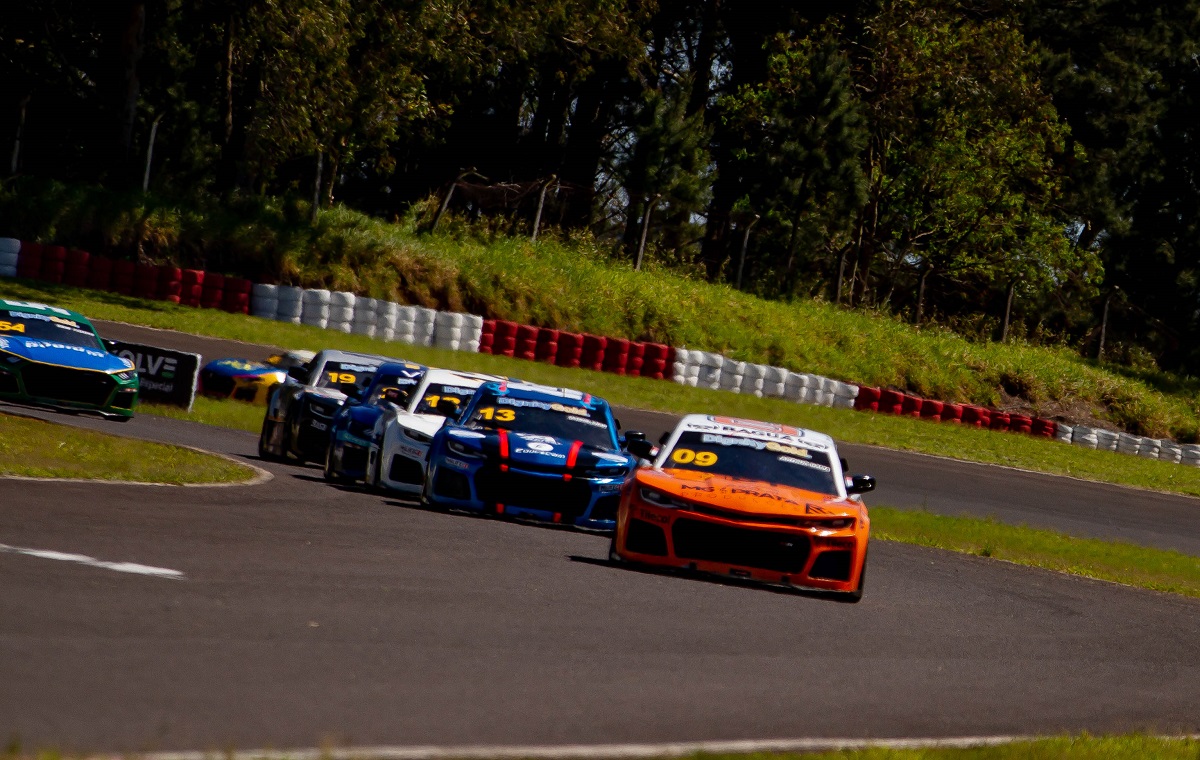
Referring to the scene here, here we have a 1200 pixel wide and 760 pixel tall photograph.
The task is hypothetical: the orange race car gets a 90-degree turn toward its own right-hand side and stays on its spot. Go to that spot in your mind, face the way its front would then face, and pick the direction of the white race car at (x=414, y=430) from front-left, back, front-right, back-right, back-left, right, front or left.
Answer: front-right

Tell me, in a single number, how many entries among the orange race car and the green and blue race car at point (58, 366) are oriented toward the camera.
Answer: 2

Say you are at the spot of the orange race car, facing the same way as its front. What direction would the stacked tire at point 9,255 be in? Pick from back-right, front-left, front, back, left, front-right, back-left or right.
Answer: back-right

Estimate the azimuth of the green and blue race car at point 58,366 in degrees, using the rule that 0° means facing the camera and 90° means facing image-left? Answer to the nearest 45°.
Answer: approximately 0°

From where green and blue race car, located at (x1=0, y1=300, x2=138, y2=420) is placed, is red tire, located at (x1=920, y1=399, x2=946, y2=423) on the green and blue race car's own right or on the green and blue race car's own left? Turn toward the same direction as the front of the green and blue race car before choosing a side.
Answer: on the green and blue race car's own left

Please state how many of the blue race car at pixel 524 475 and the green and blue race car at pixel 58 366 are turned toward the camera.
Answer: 2

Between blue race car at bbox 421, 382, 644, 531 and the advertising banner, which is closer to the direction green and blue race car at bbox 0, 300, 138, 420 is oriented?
the blue race car

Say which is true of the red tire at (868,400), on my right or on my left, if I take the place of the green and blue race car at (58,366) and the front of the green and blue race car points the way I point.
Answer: on my left
